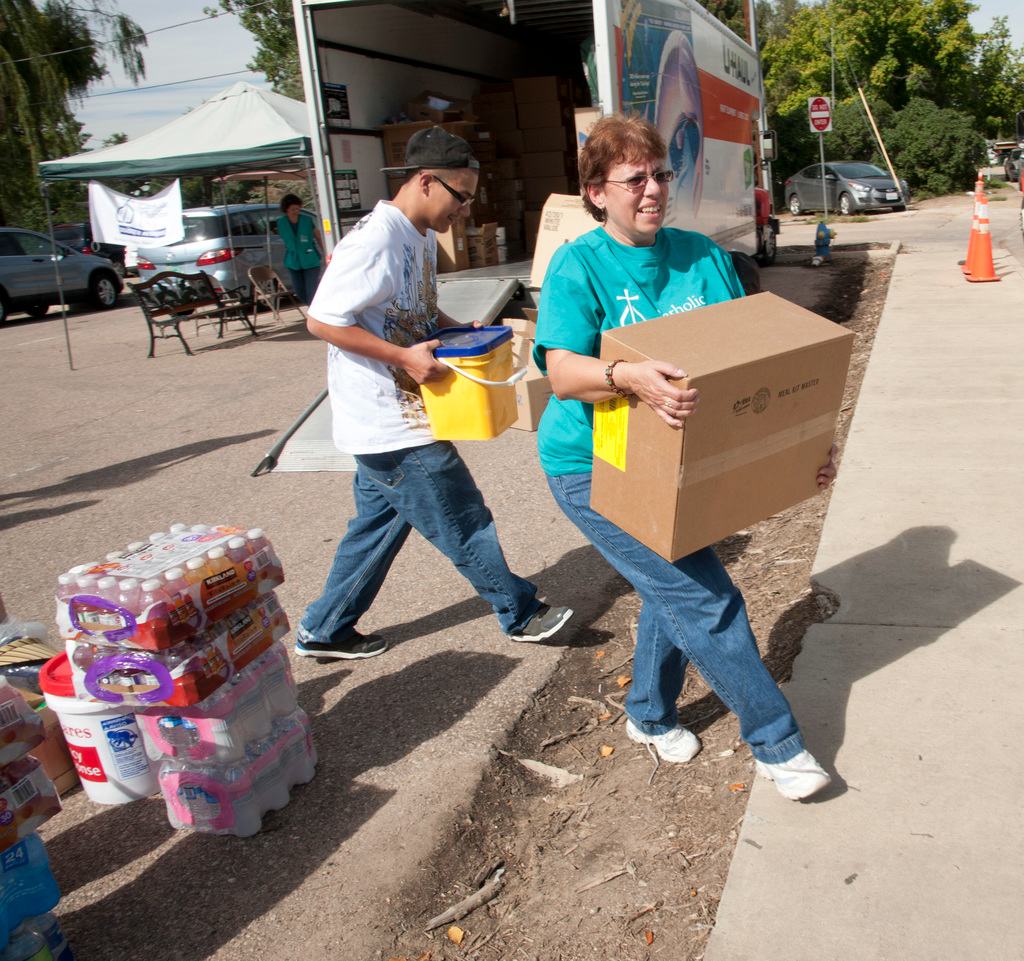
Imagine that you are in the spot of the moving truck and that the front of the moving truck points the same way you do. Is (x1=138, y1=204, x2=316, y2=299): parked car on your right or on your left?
on your left

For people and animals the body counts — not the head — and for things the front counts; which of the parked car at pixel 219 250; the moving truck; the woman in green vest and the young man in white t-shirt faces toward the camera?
the woman in green vest

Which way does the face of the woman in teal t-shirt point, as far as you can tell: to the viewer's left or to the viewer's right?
to the viewer's right

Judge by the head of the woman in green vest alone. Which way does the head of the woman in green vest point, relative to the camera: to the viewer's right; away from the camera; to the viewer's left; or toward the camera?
toward the camera

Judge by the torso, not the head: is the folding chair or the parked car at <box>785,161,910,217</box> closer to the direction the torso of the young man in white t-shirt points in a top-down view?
the parked car

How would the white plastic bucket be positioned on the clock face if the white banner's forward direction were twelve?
The white plastic bucket is roughly at 12 o'clock from the white banner.

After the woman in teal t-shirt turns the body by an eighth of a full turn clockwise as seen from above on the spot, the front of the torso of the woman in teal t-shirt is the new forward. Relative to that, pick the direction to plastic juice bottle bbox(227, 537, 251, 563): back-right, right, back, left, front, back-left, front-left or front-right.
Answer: right

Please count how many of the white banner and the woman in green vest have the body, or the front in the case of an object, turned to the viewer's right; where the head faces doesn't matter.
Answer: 0

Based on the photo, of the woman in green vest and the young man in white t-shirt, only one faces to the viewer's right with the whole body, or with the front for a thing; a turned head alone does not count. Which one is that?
the young man in white t-shirt

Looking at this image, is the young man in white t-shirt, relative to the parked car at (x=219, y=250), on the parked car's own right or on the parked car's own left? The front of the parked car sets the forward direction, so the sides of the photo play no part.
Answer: on the parked car's own right

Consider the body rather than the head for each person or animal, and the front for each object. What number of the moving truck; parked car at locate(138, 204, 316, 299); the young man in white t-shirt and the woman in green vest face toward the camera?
1

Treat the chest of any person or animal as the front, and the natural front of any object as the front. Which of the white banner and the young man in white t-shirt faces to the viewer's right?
the young man in white t-shirt

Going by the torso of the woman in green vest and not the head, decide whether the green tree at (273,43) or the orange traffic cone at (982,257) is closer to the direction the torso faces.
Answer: the orange traffic cone

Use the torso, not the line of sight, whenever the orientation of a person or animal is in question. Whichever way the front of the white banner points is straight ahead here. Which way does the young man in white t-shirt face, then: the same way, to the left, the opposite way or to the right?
to the left

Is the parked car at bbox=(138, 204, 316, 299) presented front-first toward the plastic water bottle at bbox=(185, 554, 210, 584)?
no

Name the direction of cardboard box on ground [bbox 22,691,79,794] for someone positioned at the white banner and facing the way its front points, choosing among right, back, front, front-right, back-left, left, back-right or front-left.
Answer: front

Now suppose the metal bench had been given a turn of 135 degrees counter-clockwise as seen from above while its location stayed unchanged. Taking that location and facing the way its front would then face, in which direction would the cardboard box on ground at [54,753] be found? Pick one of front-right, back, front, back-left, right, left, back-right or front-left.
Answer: back

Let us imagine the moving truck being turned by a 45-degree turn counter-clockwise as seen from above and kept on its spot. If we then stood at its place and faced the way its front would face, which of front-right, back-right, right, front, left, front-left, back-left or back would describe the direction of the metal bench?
front-left

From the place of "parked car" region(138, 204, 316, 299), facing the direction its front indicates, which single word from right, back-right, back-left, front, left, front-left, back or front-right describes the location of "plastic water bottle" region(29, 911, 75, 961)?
back-right

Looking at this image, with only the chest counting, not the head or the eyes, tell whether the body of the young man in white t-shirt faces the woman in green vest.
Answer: no

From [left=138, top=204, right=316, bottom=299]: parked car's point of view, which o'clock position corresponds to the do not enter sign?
The do not enter sign is roughly at 1 o'clock from the parked car.

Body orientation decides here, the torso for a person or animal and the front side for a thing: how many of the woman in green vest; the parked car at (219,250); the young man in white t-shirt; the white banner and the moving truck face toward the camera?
2

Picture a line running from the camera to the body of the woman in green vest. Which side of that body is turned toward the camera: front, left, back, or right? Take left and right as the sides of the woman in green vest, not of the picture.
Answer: front
